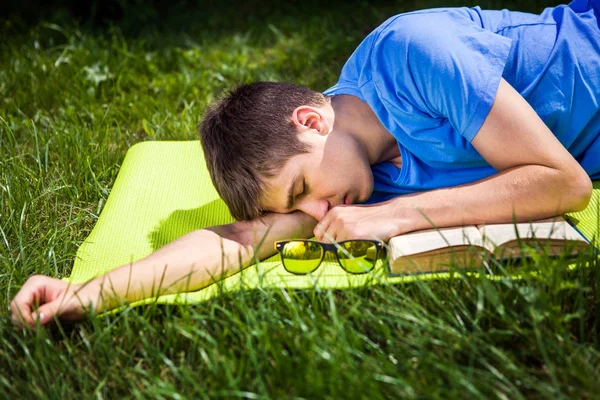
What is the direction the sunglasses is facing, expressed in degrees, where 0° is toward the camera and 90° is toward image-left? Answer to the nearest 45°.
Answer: approximately 0°
